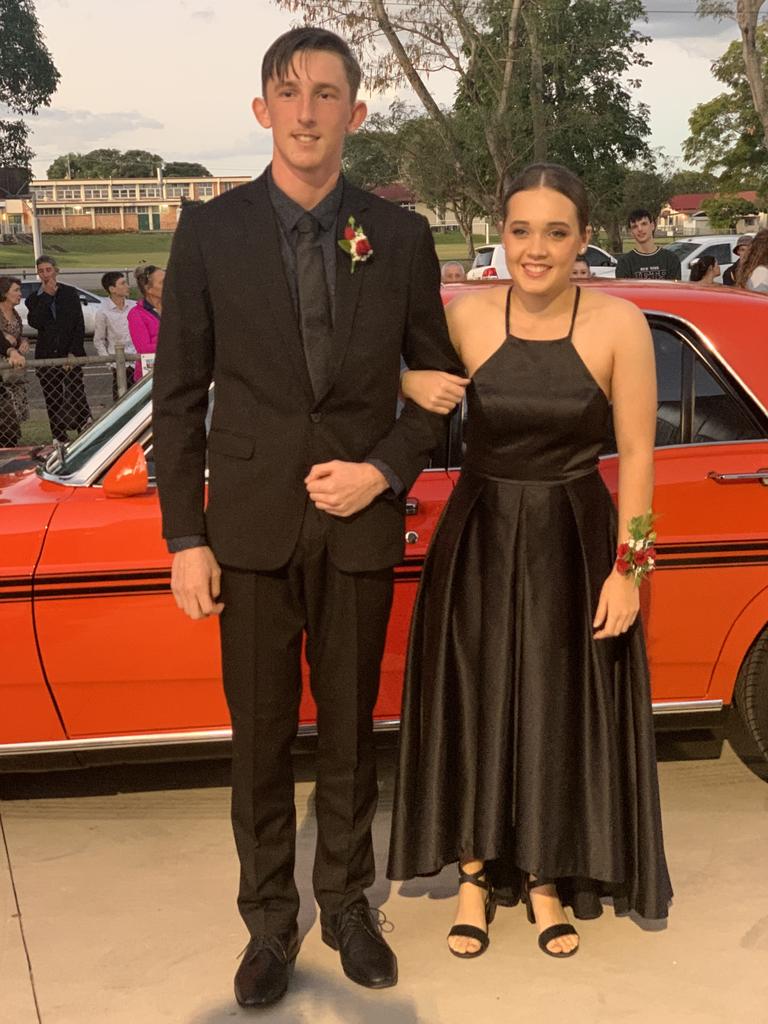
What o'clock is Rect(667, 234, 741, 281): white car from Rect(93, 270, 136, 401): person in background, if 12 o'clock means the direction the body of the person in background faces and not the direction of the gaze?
The white car is roughly at 9 o'clock from the person in background.

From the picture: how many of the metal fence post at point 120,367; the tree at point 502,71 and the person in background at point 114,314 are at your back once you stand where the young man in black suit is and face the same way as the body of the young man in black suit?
3

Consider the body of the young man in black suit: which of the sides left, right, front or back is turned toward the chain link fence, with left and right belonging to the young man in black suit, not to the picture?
back

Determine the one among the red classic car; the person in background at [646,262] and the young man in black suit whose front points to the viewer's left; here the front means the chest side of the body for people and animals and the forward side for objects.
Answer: the red classic car

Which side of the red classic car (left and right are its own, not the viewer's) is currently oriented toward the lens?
left

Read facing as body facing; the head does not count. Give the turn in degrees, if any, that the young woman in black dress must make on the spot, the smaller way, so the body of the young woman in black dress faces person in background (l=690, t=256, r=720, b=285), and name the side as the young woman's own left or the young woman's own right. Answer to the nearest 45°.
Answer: approximately 180°

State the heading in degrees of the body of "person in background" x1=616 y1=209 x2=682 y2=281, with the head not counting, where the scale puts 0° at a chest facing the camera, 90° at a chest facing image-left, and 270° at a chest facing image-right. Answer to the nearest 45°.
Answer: approximately 0°

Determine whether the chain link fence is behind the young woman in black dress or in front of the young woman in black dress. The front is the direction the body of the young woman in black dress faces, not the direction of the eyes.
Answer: behind

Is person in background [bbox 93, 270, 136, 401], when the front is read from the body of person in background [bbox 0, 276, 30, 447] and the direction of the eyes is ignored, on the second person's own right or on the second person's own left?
on the second person's own left
